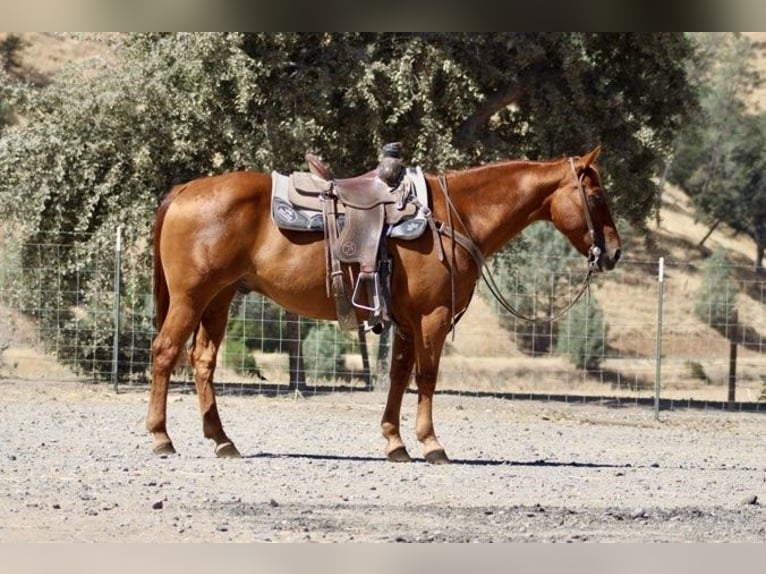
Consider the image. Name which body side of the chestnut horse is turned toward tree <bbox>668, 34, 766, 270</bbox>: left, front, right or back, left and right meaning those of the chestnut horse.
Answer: left

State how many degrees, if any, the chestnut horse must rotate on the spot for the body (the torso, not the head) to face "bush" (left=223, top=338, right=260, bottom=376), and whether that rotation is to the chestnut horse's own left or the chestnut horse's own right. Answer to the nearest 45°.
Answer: approximately 90° to the chestnut horse's own left

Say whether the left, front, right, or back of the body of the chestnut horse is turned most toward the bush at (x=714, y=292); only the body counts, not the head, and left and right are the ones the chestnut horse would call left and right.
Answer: left

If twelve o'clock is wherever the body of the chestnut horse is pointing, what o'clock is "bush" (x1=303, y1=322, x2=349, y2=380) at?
The bush is roughly at 9 o'clock from the chestnut horse.

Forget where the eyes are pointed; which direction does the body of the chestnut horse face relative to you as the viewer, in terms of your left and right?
facing to the right of the viewer

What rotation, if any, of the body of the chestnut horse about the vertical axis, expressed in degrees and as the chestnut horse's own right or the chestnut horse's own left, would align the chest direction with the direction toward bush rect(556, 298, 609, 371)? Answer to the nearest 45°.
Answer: approximately 90° to the chestnut horse's own left
